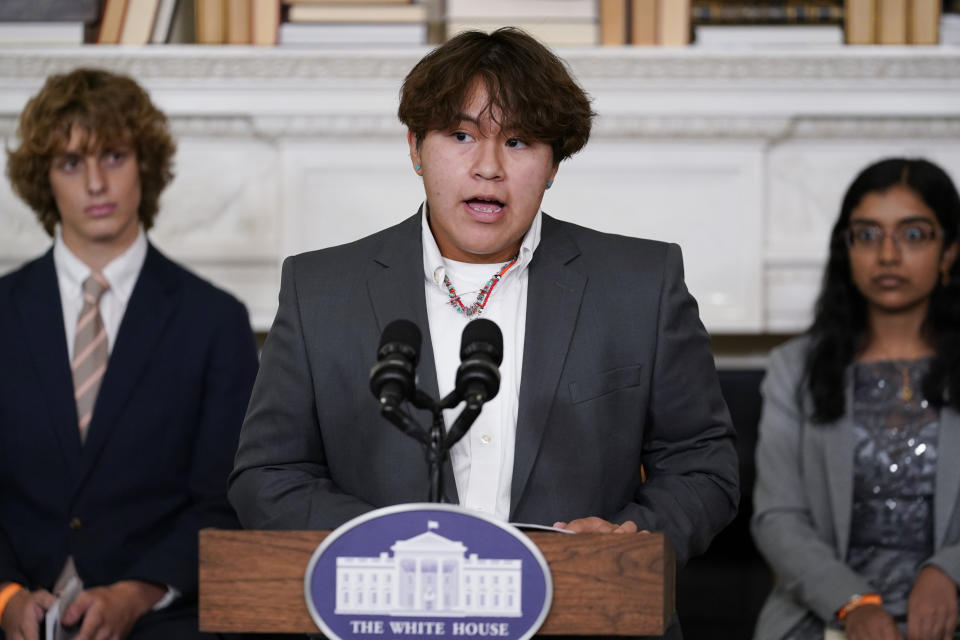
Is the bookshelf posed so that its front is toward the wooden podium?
yes

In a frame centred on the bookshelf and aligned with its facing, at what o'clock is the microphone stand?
The microphone stand is roughly at 12 o'clock from the bookshelf.

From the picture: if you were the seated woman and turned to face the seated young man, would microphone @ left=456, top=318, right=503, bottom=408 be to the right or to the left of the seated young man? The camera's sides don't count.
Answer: left

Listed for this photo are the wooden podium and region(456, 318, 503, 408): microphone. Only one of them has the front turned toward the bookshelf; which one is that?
the microphone

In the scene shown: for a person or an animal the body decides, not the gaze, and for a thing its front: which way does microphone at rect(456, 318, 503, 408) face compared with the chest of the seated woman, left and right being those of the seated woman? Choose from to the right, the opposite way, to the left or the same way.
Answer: the opposite way

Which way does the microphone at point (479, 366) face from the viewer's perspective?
away from the camera

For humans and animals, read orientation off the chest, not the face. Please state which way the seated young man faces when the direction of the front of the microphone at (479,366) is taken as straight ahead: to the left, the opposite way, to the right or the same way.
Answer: the opposite way

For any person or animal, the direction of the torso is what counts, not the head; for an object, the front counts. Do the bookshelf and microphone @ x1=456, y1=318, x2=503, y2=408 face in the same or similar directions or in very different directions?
very different directions

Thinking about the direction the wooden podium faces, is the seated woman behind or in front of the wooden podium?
behind

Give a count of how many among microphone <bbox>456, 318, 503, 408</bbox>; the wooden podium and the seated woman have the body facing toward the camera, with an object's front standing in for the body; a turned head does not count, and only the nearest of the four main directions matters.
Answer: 2
